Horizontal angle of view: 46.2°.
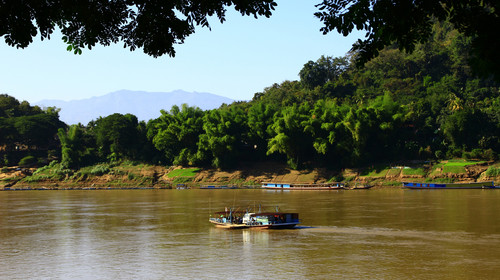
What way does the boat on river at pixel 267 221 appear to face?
to the viewer's left

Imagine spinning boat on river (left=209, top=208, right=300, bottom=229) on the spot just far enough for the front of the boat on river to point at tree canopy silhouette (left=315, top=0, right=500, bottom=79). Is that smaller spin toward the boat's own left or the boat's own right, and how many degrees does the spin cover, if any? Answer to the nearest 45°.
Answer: approximately 90° to the boat's own left

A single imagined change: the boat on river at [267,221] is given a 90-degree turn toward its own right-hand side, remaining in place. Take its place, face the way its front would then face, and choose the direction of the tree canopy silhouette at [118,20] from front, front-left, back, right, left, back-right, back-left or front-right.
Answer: back
